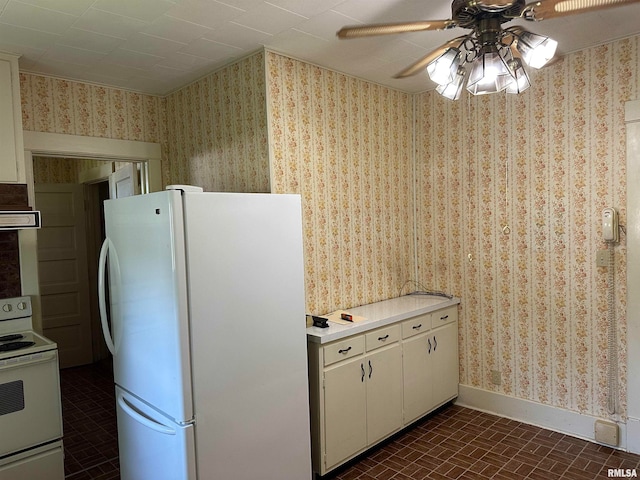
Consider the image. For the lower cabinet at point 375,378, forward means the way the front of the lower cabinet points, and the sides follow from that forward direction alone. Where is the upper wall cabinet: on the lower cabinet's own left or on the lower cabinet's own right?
on the lower cabinet's own right

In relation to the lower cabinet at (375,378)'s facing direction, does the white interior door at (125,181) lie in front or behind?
behind

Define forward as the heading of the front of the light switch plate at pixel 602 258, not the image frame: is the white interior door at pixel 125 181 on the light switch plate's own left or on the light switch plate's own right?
on the light switch plate's own right

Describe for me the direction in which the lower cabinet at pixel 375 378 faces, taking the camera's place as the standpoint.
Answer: facing the viewer and to the right of the viewer

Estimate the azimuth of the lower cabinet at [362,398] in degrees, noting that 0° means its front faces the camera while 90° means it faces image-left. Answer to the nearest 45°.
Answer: approximately 315°

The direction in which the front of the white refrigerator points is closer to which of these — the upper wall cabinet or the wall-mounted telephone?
the upper wall cabinet

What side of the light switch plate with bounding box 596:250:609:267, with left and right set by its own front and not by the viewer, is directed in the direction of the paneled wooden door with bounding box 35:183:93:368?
right

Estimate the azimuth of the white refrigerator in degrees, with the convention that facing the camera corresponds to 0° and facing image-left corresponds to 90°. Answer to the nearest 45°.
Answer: approximately 45°

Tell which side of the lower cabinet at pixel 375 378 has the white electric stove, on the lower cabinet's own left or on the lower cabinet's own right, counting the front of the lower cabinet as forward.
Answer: on the lower cabinet's own right

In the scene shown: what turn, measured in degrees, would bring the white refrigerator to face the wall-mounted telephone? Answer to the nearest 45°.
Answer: approximately 135° to its left
